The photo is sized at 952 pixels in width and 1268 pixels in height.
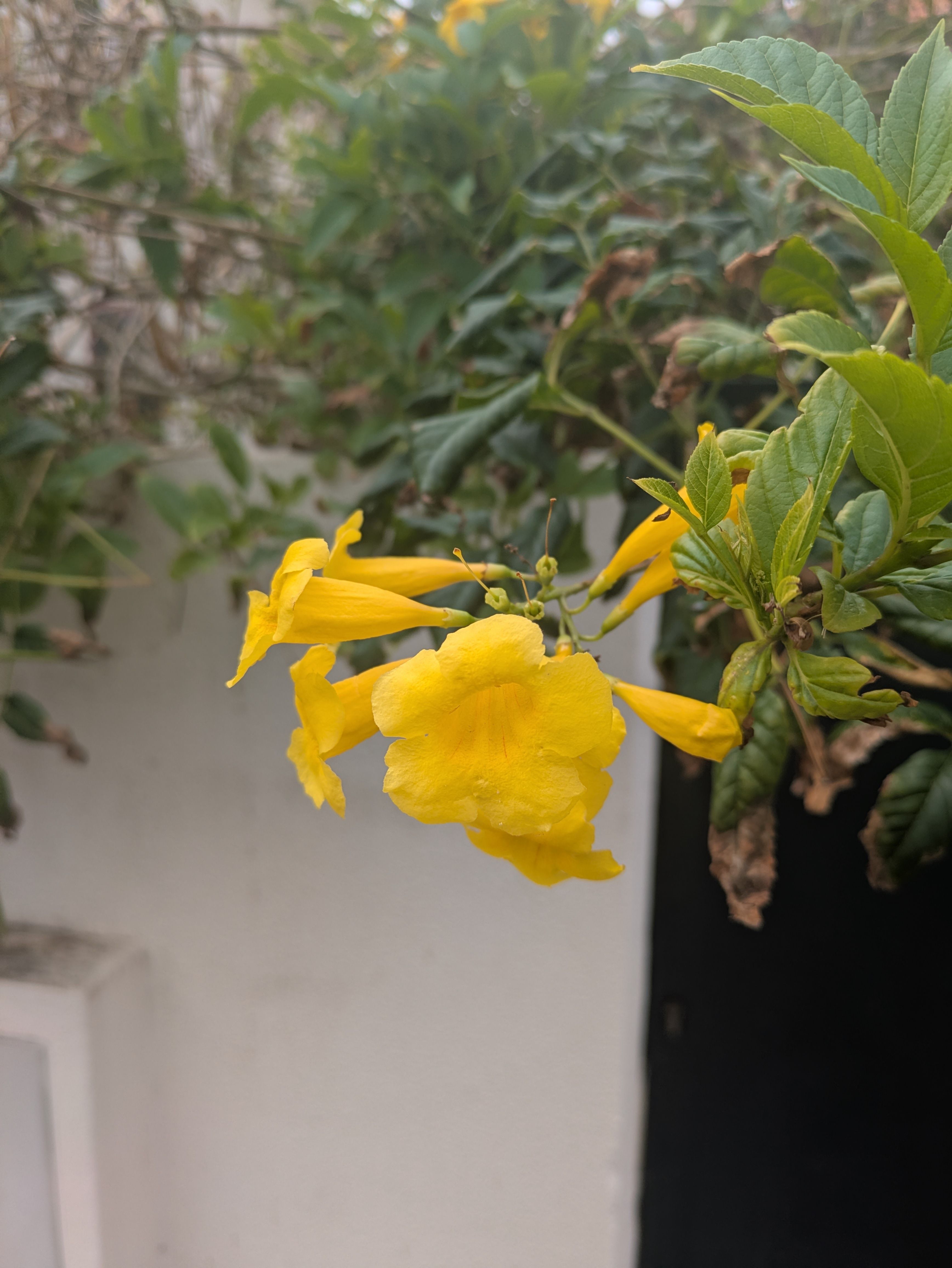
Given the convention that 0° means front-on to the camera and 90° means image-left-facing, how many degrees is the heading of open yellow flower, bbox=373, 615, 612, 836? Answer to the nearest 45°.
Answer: approximately 0°

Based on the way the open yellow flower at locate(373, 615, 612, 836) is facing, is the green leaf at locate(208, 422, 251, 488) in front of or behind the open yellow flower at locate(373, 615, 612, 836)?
behind

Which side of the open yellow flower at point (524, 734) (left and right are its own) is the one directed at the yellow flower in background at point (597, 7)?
back

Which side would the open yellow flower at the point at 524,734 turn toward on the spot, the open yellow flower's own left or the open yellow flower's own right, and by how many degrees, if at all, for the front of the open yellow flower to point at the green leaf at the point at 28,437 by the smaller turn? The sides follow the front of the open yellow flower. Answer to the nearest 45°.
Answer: approximately 135° to the open yellow flower's own right
